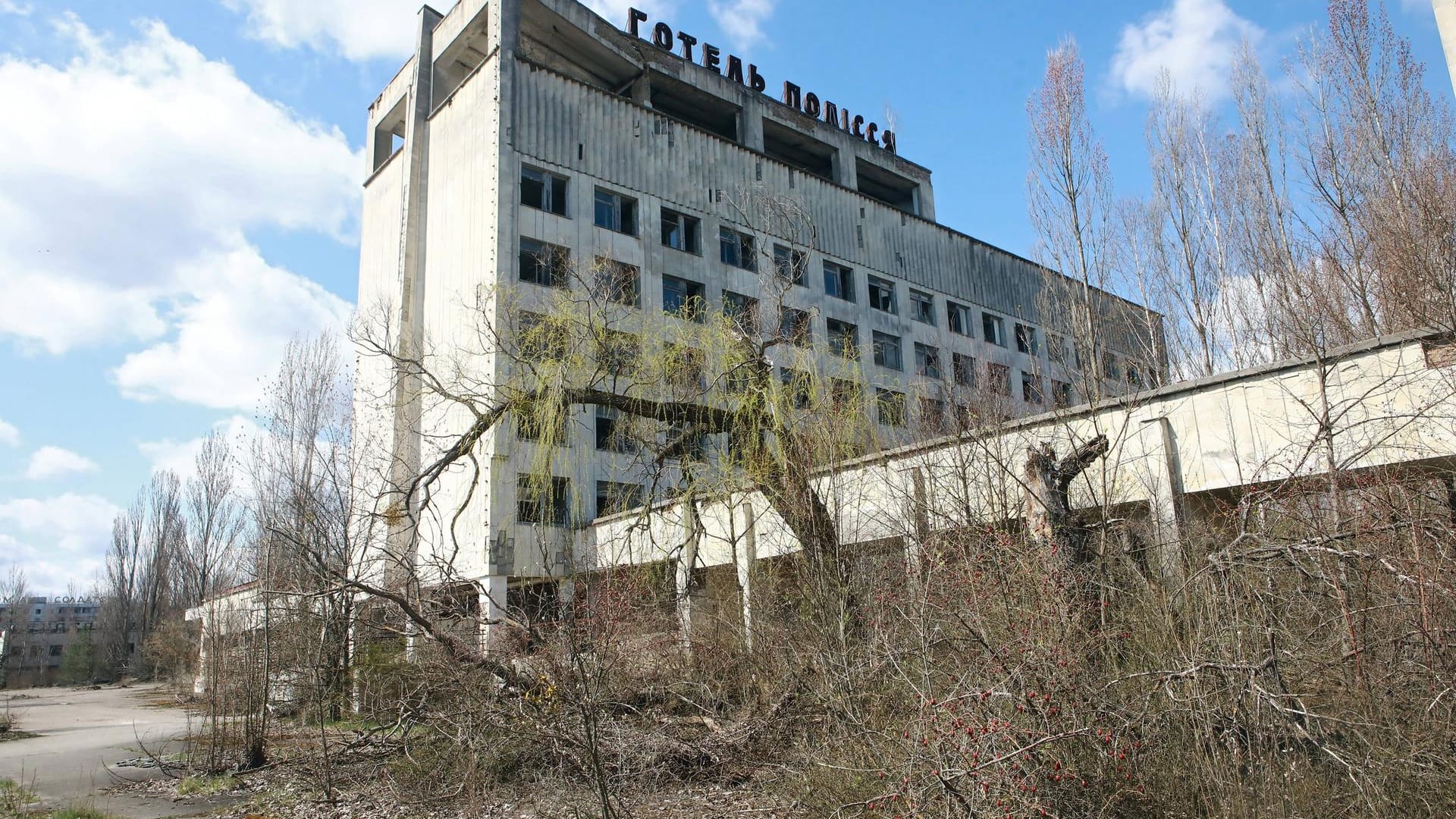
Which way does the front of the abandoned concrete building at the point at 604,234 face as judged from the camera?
facing the viewer and to the right of the viewer
